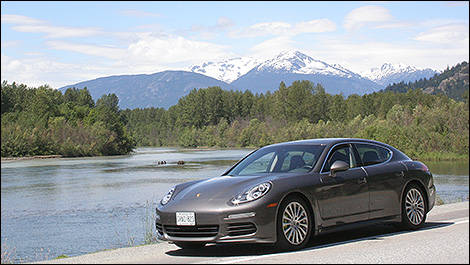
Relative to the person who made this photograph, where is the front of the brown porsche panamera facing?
facing the viewer and to the left of the viewer
